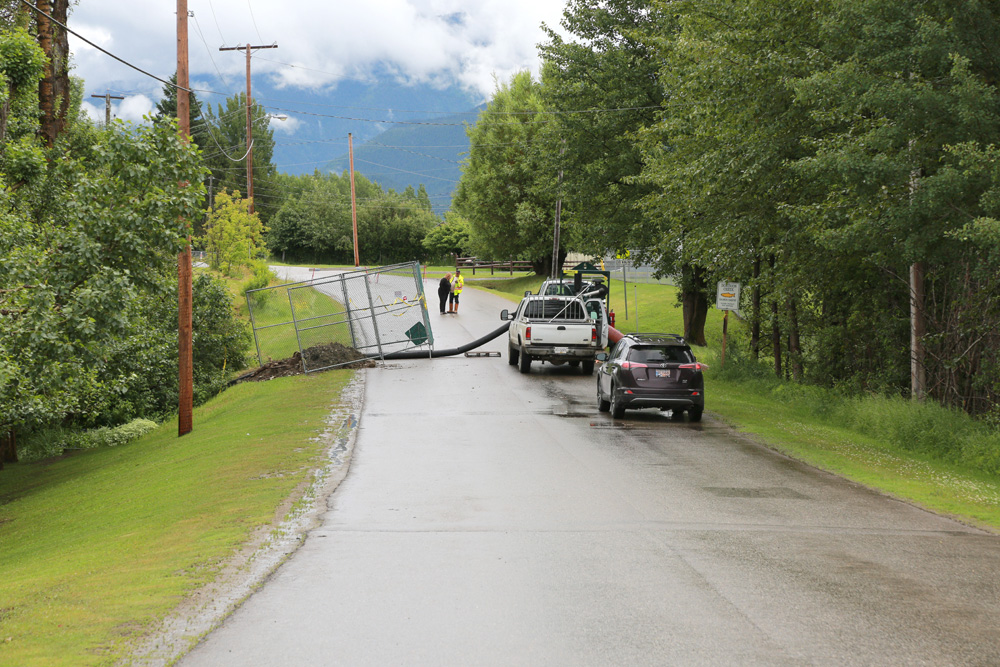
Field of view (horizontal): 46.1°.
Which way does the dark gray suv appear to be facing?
away from the camera

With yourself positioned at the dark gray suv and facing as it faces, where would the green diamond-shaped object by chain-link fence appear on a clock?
The green diamond-shaped object by chain-link fence is roughly at 11 o'clock from the dark gray suv.

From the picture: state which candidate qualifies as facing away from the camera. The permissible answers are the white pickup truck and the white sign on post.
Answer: the white pickup truck

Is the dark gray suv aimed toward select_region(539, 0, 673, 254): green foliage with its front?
yes

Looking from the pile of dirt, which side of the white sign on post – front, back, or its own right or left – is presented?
right

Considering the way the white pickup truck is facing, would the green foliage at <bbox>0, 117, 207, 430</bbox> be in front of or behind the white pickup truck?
behind

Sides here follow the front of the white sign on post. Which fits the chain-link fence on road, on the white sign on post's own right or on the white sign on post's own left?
on the white sign on post's own right

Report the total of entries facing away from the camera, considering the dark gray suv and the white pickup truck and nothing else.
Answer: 2

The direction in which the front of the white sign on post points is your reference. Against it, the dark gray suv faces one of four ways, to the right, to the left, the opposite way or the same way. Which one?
the opposite way

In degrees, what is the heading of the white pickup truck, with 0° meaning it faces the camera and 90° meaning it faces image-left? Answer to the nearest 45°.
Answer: approximately 180°

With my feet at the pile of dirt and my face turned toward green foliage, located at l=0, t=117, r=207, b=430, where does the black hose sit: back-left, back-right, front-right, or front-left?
back-left

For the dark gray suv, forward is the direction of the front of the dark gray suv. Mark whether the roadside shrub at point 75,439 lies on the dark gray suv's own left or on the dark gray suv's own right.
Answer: on the dark gray suv's own left
